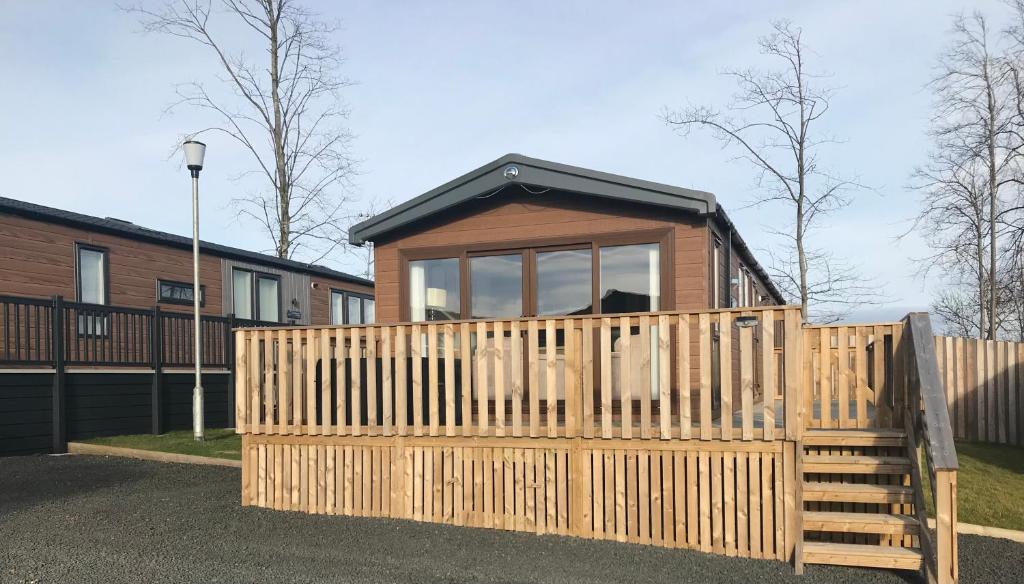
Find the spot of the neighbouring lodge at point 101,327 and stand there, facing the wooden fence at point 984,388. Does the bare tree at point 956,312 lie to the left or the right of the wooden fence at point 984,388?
left

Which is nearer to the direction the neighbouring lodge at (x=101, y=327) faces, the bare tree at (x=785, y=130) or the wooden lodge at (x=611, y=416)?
the wooden lodge

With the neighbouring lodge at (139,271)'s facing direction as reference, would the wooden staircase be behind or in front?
in front

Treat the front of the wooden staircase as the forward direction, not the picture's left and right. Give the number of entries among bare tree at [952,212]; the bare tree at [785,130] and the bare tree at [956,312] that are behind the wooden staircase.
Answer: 3

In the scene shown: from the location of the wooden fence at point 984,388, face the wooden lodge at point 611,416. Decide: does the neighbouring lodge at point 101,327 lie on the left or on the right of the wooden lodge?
right

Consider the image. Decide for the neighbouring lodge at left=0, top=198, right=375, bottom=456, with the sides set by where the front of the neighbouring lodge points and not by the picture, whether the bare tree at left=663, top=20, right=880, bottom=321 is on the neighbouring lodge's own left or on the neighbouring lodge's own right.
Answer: on the neighbouring lodge's own left

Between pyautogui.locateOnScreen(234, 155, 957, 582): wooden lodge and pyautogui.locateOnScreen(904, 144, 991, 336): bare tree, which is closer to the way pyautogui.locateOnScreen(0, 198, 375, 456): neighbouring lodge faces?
the wooden lodge

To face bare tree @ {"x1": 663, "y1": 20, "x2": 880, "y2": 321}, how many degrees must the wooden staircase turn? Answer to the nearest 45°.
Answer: approximately 180°

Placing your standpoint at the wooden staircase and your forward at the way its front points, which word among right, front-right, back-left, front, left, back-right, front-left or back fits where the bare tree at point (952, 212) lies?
back

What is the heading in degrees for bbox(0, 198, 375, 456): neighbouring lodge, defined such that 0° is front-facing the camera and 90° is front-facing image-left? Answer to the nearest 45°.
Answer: approximately 315°
